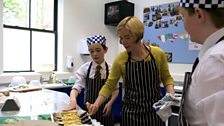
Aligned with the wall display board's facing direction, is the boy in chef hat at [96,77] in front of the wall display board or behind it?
in front

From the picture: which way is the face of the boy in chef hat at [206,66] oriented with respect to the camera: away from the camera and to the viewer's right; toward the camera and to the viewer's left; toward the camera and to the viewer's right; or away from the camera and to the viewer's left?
away from the camera and to the viewer's left

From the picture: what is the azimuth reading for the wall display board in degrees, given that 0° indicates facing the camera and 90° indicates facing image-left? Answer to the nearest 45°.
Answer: approximately 45°

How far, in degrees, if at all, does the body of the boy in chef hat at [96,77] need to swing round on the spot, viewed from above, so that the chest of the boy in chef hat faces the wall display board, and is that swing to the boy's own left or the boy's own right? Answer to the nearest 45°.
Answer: approximately 135° to the boy's own left

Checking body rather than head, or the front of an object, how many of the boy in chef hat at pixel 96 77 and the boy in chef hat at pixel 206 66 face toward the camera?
1

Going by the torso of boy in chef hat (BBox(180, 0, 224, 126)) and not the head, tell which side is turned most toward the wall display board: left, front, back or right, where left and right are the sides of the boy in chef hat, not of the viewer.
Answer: right

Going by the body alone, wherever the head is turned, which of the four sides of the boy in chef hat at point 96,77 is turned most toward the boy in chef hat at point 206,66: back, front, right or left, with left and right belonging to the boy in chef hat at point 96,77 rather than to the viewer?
front

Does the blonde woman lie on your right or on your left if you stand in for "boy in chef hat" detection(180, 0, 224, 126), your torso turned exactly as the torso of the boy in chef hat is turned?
on your right

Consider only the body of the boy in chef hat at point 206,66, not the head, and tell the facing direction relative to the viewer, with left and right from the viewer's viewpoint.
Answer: facing to the left of the viewer
